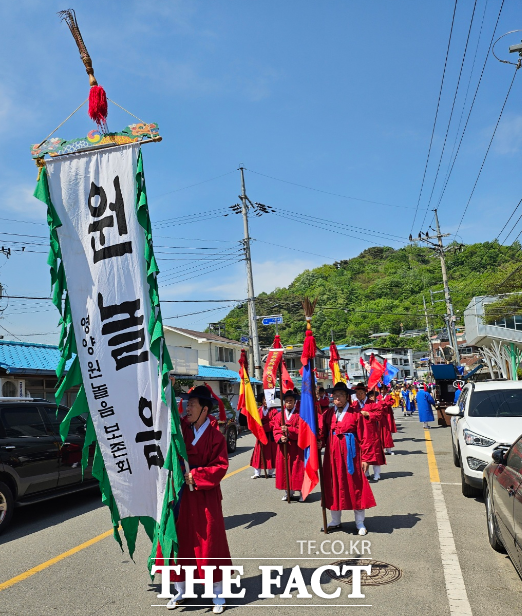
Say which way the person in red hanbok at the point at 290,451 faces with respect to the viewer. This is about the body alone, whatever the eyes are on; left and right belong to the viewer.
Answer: facing the viewer

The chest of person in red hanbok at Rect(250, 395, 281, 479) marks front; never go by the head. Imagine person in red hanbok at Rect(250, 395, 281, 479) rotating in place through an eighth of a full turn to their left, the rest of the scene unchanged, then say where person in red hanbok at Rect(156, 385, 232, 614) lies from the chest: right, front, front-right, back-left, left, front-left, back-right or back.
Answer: front-right

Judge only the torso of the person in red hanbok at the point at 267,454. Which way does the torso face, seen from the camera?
toward the camera

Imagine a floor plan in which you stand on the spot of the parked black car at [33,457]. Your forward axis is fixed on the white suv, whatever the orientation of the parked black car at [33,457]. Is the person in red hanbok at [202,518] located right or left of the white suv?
right

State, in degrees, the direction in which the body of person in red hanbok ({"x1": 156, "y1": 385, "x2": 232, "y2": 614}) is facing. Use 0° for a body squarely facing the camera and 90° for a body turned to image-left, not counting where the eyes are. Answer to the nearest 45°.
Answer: approximately 45°

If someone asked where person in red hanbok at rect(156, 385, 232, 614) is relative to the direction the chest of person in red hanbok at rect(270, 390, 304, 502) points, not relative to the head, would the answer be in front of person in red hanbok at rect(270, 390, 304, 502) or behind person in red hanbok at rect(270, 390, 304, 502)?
in front

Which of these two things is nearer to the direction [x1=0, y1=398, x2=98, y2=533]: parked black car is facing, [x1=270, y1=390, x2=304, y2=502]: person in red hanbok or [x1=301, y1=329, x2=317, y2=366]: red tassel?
the person in red hanbok

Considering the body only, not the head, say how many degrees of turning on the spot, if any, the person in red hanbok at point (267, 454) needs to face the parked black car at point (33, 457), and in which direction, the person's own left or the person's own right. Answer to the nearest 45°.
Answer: approximately 45° to the person's own right
